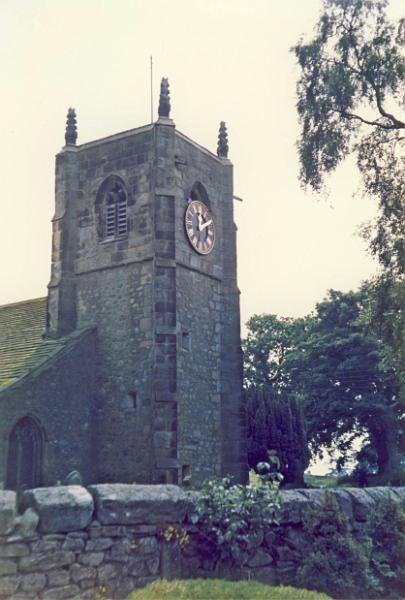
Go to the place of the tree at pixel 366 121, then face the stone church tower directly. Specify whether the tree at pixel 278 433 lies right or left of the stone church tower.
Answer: right

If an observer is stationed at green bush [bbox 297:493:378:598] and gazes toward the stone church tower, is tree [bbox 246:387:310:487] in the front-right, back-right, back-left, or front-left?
front-right
